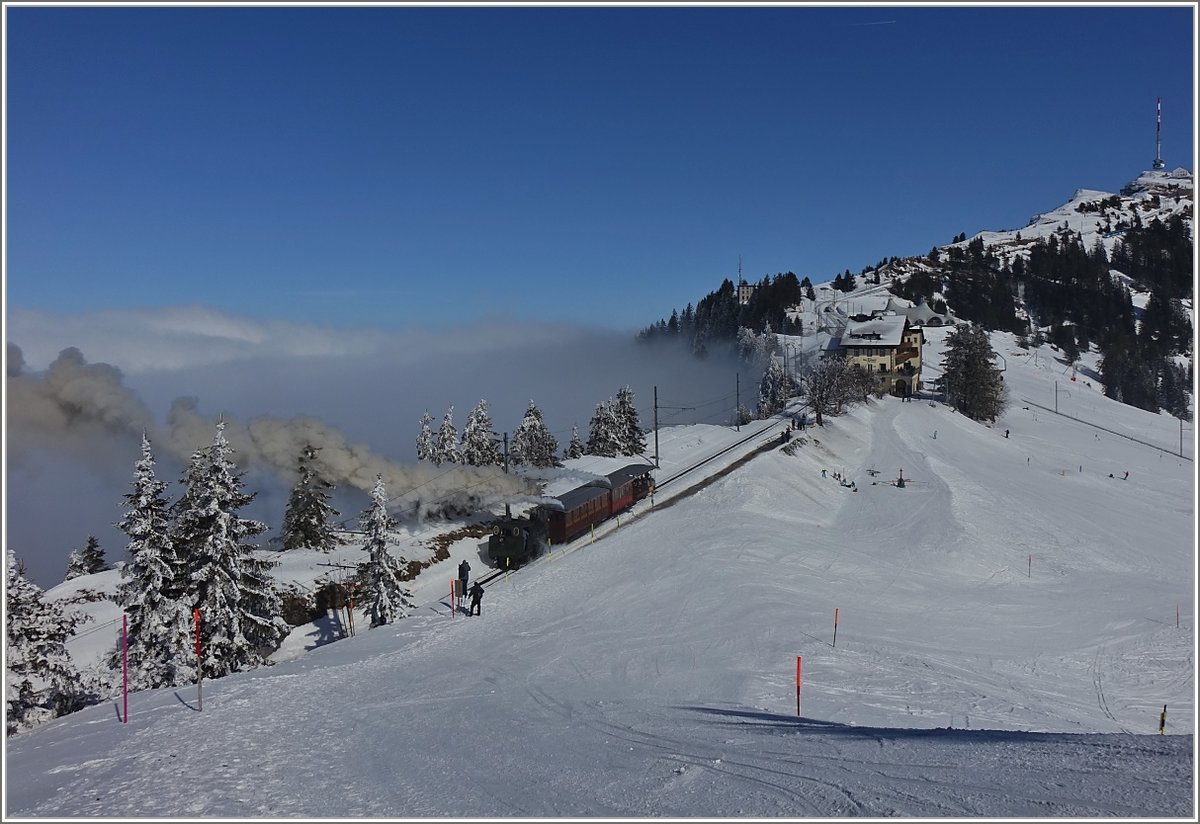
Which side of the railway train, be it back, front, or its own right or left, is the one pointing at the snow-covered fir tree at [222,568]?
back

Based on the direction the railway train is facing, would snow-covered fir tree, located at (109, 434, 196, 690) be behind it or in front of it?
in front

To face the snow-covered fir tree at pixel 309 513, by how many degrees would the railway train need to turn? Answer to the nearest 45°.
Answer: approximately 45° to its right

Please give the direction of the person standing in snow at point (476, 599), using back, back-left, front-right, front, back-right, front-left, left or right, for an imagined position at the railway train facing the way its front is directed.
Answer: front-left

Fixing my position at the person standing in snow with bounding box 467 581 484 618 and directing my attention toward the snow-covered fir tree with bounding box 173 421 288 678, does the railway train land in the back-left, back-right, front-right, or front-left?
back-right

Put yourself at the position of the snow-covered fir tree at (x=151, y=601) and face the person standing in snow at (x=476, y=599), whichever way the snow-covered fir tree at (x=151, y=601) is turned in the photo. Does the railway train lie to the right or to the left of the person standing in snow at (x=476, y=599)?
left
